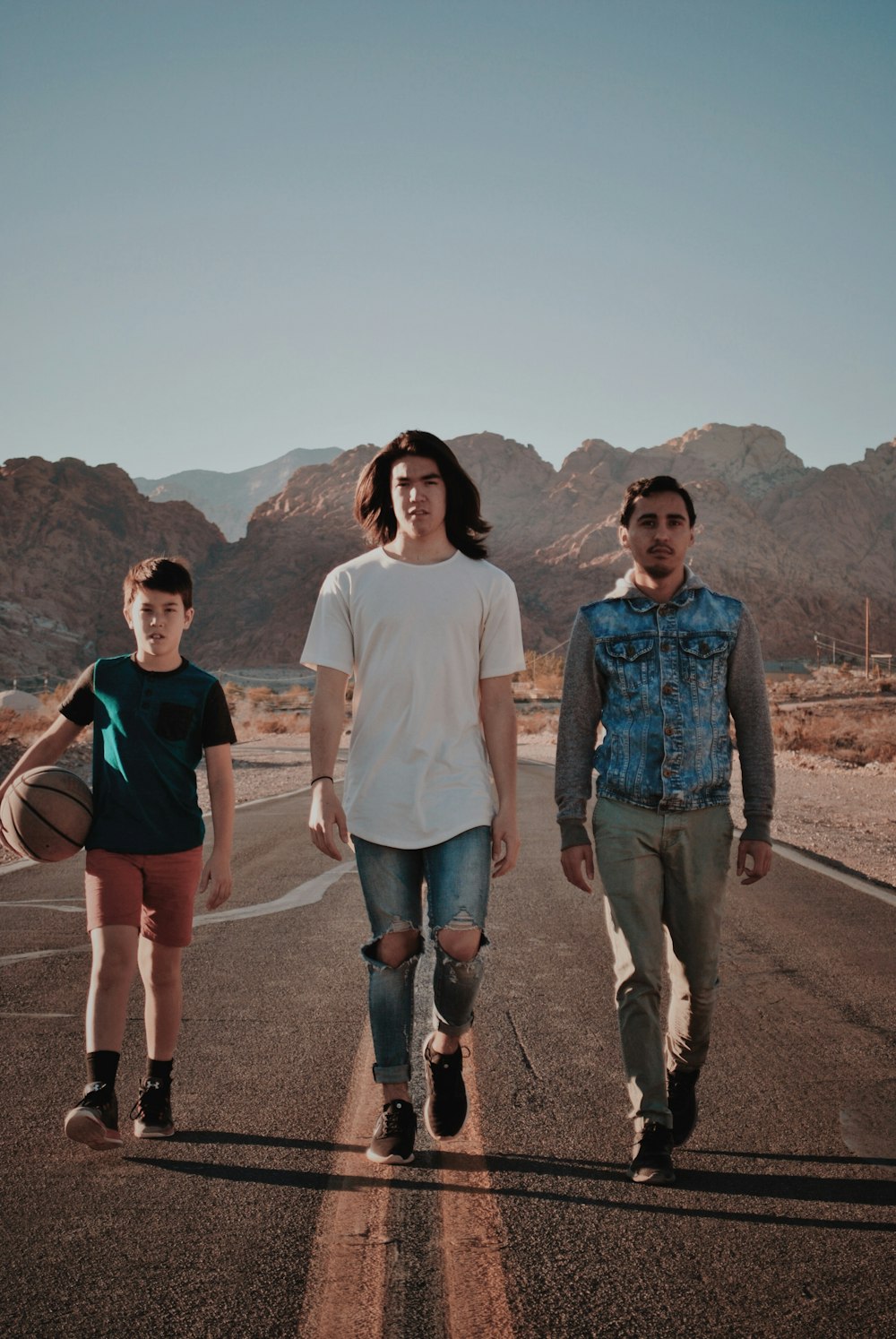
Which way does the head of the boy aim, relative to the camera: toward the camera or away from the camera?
toward the camera

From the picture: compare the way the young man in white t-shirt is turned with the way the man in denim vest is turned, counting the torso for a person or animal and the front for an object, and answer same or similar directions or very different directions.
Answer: same or similar directions

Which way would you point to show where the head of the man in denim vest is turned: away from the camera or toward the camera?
toward the camera

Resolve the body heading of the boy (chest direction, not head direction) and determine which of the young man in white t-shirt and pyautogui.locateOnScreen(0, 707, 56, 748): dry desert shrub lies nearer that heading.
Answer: the young man in white t-shirt

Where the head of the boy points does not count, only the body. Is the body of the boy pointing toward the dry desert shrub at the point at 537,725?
no

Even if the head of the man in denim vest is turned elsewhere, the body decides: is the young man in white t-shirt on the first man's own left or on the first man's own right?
on the first man's own right

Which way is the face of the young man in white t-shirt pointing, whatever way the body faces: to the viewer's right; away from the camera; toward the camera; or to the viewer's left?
toward the camera

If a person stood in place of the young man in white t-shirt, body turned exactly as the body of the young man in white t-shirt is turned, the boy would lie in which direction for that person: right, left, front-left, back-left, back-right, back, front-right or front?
right

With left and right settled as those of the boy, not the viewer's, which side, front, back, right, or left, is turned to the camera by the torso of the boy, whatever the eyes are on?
front

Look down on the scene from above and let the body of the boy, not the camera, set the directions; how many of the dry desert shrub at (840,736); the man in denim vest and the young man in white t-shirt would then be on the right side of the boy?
0

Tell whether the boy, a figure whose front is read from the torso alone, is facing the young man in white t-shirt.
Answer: no

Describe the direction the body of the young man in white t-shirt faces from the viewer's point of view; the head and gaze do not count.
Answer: toward the camera

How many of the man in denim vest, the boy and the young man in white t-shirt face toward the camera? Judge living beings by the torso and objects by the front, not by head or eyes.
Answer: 3

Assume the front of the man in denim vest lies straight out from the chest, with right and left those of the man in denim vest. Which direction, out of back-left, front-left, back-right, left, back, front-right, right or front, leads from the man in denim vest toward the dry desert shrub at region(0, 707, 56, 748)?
back-right

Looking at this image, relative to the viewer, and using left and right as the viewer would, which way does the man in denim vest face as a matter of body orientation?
facing the viewer

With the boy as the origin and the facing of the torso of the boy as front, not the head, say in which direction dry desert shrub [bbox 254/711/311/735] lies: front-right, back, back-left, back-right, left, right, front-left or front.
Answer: back

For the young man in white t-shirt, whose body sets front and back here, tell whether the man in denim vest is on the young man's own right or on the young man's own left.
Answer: on the young man's own left

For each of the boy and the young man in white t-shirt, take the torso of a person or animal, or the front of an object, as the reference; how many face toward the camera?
2

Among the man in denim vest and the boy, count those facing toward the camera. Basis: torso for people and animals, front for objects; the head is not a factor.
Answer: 2

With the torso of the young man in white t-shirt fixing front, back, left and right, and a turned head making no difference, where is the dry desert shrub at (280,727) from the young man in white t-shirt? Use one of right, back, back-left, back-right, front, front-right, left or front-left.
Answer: back
